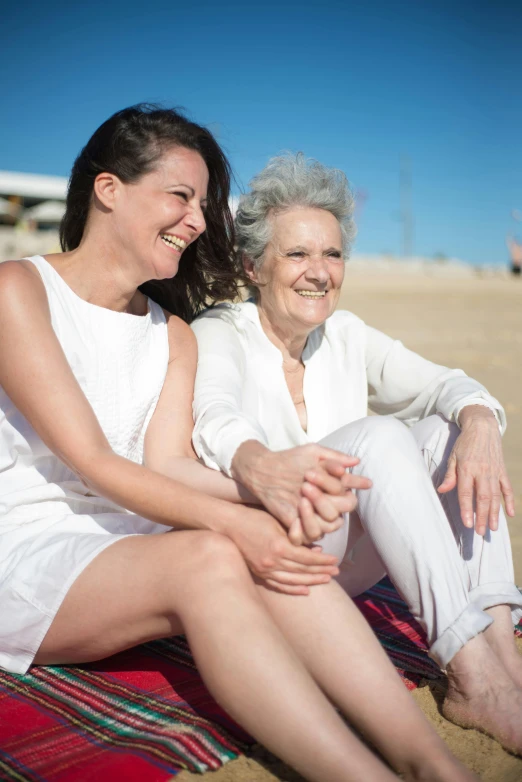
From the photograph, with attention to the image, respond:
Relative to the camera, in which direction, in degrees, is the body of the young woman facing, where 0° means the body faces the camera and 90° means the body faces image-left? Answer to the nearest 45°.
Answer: approximately 315°

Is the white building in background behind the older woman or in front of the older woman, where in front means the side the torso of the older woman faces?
behind

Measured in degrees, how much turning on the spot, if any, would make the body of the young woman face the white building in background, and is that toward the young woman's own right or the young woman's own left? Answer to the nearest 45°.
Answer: approximately 135° to the young woman's own left
